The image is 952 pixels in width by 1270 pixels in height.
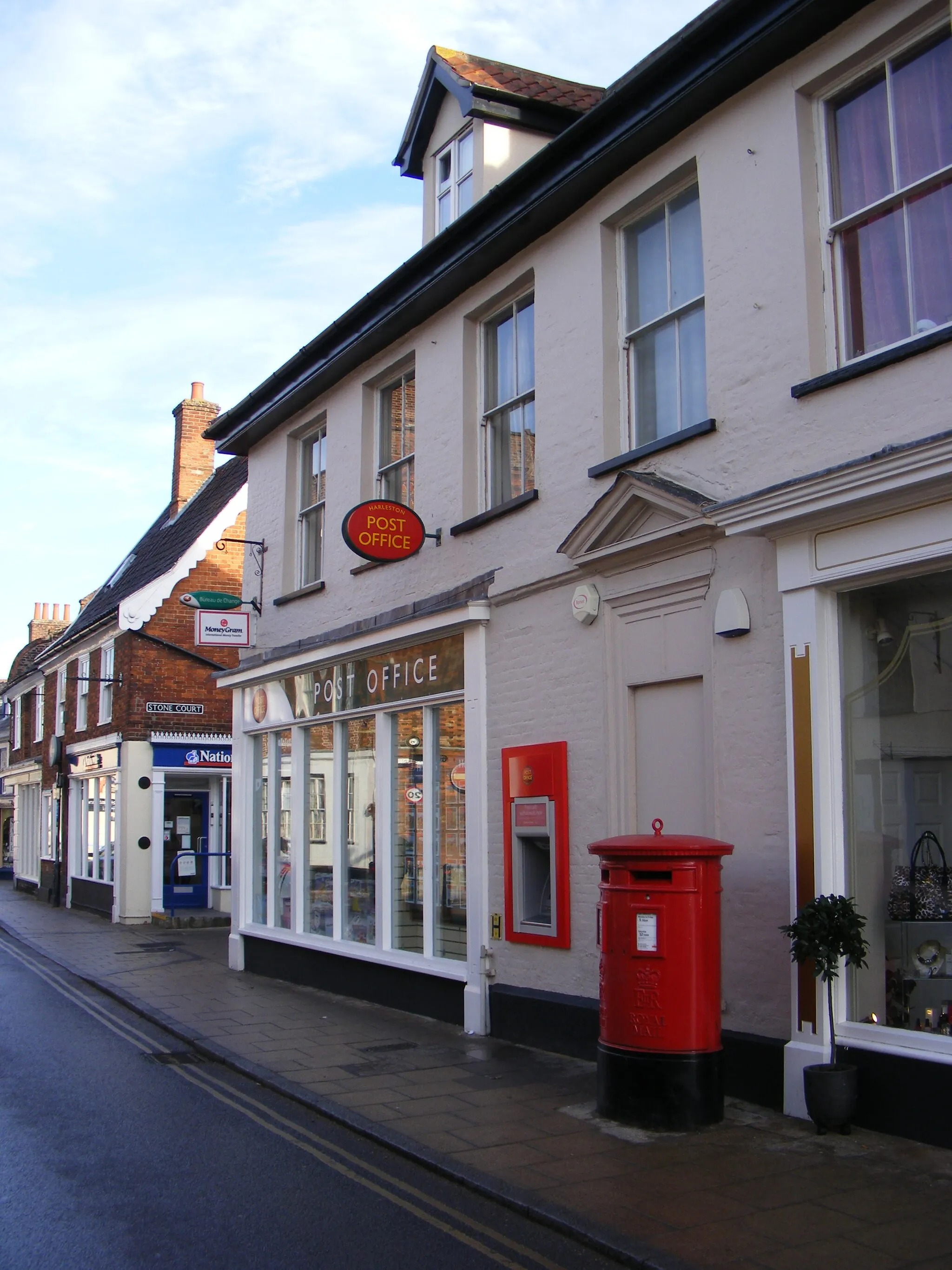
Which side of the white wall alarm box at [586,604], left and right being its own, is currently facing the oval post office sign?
right

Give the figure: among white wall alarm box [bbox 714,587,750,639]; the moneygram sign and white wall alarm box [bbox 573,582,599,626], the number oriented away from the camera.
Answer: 0

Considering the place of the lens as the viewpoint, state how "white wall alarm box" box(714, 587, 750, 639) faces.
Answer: facing the viewer and to the left of the viewer

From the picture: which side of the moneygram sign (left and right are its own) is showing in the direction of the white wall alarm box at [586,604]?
front

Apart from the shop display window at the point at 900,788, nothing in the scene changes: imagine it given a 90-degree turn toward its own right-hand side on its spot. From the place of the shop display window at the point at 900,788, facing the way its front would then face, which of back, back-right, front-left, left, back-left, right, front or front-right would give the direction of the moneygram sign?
front

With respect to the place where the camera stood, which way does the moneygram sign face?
facing the viewer

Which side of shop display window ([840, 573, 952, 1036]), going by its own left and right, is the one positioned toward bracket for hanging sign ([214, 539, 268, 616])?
right

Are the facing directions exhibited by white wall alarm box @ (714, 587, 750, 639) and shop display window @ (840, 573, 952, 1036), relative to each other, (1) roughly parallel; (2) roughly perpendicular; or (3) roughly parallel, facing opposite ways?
roughly parallel

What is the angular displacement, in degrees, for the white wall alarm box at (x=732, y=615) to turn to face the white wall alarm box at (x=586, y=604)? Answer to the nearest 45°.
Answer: approximately 90° to its right

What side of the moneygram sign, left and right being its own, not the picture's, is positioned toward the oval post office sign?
front

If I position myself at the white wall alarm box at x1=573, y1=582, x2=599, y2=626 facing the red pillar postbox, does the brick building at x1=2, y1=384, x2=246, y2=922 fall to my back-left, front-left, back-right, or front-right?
back-right

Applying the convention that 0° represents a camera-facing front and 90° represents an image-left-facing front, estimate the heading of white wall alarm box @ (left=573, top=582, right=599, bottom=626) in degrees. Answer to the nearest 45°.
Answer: approximately 45°
